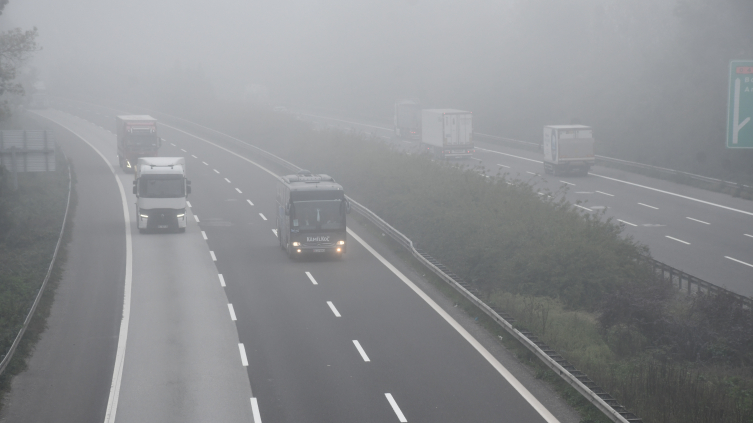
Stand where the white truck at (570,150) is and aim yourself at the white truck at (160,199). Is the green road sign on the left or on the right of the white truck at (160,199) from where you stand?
left

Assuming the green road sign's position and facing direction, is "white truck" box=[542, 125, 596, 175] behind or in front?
behind

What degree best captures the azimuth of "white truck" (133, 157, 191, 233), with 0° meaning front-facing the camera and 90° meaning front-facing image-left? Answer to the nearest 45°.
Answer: approximately 0°

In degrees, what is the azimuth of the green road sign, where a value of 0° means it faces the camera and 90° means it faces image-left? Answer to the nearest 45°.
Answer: approximately 0°

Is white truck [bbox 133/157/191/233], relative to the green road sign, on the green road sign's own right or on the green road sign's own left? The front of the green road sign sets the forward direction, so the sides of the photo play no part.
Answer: on the green road sign's own right

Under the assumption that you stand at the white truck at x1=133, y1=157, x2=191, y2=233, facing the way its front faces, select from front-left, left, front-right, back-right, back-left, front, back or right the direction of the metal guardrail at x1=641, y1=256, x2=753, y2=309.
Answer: front-left

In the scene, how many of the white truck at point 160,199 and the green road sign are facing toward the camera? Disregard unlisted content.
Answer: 2
